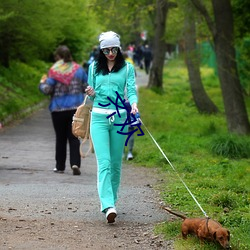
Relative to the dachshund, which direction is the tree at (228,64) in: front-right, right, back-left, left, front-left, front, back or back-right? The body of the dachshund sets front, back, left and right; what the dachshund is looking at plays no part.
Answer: back-left

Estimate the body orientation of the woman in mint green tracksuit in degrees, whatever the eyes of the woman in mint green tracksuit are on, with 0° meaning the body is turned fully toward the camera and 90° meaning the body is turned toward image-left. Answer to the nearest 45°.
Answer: approximately 0°

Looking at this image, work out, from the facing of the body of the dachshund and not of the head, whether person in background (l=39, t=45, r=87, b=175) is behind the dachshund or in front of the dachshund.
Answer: behind

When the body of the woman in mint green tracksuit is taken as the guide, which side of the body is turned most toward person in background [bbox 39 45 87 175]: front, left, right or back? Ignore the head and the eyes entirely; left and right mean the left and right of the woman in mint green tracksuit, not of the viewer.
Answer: back

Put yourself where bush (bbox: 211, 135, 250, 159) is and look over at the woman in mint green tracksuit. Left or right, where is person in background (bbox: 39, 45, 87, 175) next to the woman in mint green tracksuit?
right

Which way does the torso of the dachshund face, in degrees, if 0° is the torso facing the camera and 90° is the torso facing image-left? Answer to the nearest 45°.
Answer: approximately 315°

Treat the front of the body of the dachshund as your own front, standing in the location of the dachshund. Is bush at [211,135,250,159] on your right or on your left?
on your left

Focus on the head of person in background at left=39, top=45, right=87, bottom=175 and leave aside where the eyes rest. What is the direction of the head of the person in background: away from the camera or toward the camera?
away from the camera
